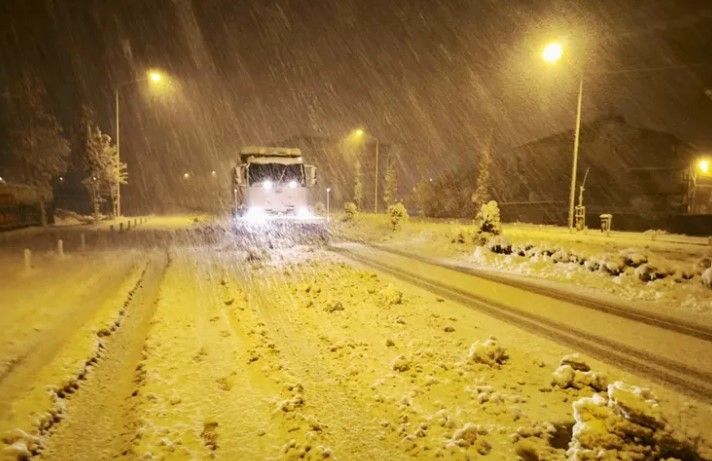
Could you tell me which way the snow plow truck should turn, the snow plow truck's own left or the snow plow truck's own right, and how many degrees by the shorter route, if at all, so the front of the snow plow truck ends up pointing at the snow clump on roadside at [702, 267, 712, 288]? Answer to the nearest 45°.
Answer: approximately 45° to the snow plow truck's own left

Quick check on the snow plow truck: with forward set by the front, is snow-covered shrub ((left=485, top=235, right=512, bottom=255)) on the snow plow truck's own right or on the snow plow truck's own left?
on the snow plow truck's own left

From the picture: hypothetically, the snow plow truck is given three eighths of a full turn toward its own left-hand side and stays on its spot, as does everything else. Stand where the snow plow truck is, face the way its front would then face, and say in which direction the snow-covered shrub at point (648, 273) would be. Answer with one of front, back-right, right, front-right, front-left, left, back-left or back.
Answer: right

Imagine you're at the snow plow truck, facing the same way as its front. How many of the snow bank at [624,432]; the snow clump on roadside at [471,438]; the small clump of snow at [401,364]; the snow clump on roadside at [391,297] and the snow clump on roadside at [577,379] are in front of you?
5

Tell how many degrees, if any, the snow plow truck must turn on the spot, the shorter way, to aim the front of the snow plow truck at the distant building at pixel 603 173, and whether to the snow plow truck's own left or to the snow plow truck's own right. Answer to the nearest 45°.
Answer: approximately 135° to the snow plow truck's own left

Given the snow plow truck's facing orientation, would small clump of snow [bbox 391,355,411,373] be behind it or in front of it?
in front

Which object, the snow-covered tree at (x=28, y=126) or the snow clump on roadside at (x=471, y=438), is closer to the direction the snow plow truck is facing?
the snow clump on roadside

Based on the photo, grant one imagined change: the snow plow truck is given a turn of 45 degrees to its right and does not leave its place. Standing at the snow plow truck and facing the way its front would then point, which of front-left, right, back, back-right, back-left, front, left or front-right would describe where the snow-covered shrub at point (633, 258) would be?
left

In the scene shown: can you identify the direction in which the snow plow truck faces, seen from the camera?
facing the viewer

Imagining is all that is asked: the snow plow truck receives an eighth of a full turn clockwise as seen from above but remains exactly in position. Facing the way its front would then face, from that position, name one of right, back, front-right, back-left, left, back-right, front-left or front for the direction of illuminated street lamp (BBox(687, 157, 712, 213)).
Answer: back-left

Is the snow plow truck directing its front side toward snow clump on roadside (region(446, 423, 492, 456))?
yes

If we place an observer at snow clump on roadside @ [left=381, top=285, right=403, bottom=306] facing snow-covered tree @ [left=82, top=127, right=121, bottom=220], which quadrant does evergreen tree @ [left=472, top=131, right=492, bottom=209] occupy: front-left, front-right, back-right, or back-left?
front-right

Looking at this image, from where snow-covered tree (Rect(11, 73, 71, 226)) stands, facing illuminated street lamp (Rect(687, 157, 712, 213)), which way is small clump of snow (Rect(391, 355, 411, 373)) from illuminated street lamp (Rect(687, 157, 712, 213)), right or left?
right

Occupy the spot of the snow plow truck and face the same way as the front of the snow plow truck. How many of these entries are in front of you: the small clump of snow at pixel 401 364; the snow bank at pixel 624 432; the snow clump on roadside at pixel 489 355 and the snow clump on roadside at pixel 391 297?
4

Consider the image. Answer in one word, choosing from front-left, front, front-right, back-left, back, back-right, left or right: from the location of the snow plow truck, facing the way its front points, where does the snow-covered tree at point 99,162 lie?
back-right

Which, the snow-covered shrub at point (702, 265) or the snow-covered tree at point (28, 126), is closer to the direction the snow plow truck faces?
the snow-covered shrub

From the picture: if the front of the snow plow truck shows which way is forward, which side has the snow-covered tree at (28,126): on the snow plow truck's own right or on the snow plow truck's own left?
on the snow plow truck's own right

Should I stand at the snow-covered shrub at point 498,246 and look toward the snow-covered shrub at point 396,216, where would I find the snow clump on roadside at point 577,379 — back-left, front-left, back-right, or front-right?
back-left
